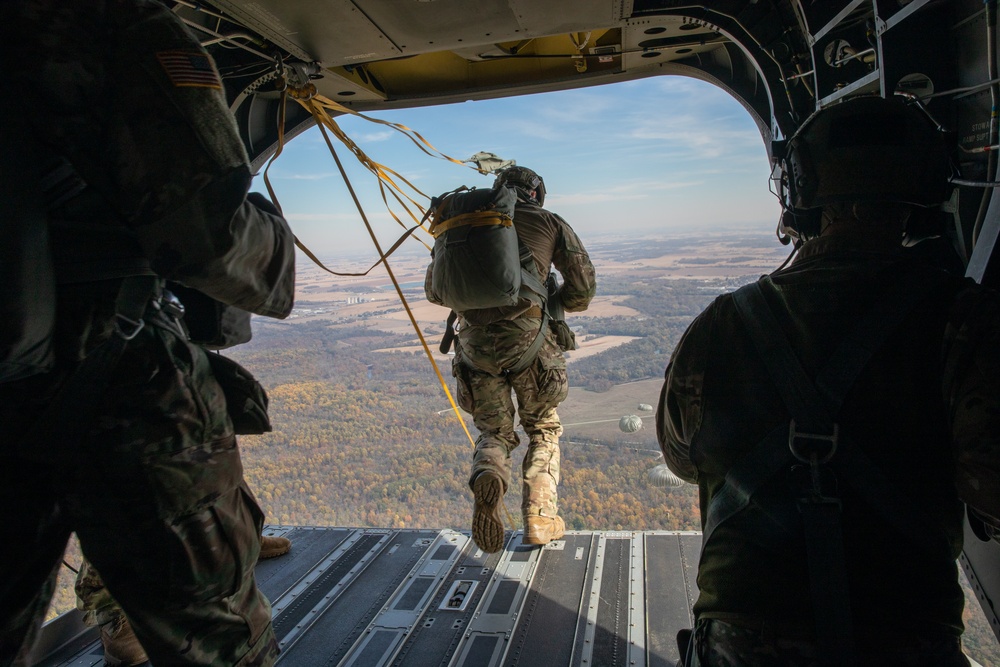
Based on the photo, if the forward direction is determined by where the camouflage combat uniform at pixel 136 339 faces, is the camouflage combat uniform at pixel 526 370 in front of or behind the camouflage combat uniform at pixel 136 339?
in front

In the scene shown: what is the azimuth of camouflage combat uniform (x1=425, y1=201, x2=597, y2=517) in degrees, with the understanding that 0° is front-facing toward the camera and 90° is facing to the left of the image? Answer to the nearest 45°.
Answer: approximately 225°

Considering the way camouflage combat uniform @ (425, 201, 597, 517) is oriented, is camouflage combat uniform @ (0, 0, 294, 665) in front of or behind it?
behind

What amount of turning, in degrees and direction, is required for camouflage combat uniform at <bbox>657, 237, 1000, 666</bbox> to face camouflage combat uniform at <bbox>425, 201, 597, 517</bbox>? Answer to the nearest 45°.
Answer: approximately 45° to its left

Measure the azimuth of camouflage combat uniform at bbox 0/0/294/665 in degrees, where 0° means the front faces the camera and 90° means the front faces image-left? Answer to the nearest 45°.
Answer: approximately 225°

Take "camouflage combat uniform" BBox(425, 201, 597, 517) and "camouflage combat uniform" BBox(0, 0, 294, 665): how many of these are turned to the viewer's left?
0

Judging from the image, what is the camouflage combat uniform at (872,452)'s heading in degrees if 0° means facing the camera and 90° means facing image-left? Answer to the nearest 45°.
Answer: approximately 180°

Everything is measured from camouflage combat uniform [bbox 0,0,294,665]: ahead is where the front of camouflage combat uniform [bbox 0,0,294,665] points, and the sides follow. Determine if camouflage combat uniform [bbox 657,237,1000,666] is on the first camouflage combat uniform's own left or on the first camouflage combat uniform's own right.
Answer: on the first camouflage combat uniform's own right

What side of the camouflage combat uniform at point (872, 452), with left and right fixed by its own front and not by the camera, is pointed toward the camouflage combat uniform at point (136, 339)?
left
